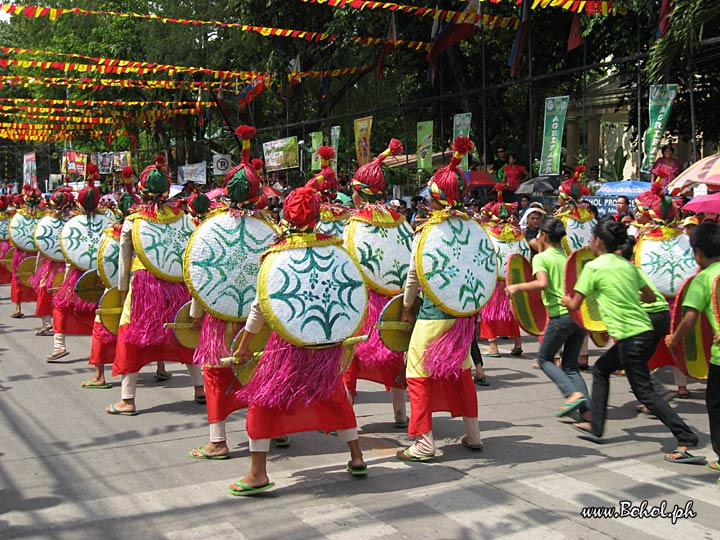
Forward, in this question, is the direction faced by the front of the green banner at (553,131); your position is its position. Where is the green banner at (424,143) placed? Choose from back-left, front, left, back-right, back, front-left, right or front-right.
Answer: back-right

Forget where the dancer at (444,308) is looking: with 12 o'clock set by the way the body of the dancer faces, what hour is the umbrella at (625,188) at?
The umbrella is roughly at 2 o'clock from the dancer.

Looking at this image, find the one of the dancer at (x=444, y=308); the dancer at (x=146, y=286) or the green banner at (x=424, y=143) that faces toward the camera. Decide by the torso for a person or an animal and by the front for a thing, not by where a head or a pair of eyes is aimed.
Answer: the green banner

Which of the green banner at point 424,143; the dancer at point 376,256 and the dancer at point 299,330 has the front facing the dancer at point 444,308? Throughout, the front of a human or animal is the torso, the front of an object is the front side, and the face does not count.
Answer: the green banner

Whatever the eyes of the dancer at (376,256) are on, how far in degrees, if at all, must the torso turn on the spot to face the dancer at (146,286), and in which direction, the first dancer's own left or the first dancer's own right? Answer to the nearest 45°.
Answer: approximately 45° to the first dancer's own left

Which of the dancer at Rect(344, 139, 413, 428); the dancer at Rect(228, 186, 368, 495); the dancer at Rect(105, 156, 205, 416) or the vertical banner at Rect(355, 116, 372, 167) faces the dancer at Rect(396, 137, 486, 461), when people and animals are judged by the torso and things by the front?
the vertical banner

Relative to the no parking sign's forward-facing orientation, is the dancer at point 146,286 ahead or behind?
ahead

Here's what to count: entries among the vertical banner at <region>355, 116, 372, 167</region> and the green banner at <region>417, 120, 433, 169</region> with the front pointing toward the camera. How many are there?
2

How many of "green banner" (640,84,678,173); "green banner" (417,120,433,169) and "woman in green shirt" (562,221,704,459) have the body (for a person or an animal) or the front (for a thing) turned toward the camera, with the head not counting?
2

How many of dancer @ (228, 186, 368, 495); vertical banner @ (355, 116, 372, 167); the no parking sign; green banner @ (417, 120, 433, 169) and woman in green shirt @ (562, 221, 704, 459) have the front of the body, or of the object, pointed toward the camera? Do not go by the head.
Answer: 3

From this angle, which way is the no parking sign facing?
toward the camera

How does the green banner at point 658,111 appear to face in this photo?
toward the camera

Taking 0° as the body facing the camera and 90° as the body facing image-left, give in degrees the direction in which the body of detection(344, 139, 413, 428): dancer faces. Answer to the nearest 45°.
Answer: approximately 135°

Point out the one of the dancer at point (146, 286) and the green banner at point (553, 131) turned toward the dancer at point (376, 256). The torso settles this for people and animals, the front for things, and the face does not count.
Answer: the green banner

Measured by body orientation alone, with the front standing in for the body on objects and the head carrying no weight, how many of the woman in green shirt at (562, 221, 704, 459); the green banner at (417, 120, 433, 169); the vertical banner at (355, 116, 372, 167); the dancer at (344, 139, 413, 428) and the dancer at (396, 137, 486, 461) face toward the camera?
2

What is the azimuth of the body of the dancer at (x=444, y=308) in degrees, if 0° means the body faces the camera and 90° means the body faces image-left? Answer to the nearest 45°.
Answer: approximately 135°

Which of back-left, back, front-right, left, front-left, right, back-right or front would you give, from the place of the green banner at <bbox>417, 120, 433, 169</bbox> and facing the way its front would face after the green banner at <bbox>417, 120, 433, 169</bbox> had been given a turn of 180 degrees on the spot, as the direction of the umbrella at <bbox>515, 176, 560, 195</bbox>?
back-right

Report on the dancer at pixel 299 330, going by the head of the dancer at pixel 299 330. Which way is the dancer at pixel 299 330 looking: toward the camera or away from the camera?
away from the camera

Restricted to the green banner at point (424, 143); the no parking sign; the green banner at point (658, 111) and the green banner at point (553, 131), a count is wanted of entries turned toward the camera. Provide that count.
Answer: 4

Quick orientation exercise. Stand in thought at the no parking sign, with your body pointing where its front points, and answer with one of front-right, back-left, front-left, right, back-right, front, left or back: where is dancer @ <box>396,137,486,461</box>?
front
